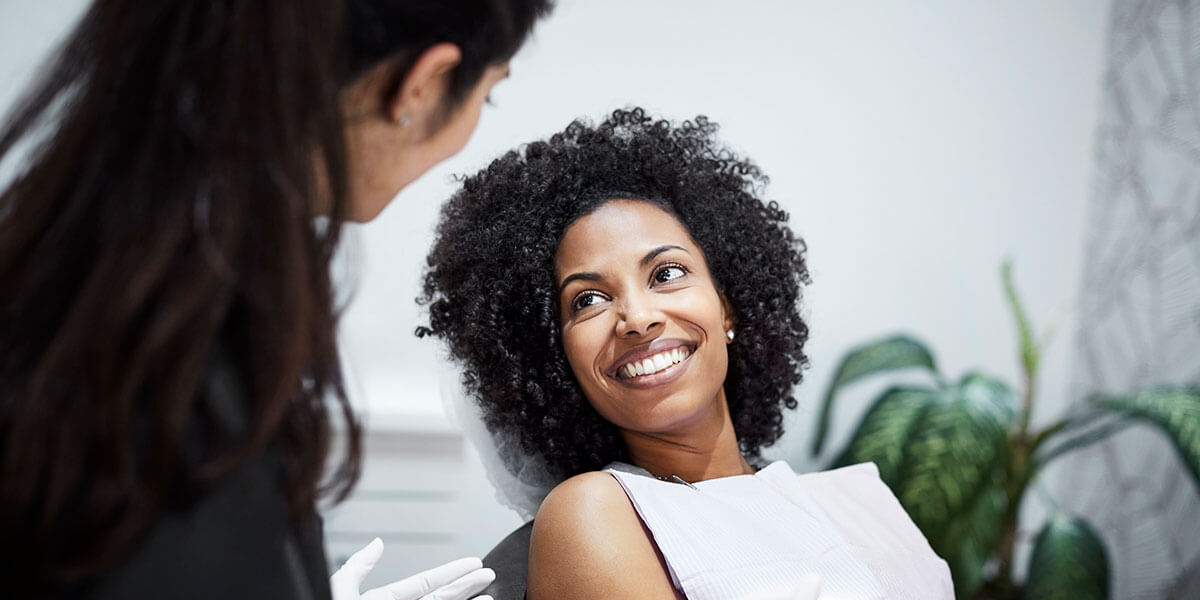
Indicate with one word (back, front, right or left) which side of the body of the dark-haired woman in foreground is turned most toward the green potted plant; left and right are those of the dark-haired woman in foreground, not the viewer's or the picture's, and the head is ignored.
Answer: front

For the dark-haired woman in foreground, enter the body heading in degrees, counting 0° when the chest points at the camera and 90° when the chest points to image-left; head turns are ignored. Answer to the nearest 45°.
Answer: approximately 225°

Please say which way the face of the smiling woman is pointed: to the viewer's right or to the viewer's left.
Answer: to the viewer's left

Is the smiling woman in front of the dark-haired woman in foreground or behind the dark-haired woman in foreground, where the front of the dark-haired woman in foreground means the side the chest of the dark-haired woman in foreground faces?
in front

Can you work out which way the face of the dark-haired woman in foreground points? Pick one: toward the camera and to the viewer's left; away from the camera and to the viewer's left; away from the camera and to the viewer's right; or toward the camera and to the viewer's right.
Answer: away from the camera and to the viewer's right
